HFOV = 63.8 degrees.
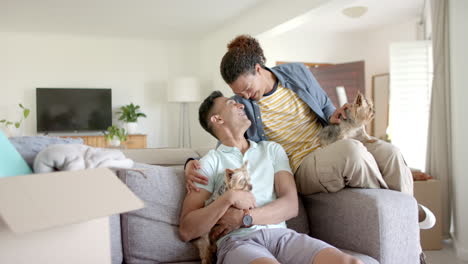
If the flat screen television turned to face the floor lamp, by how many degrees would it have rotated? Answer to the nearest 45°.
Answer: approximately 45° to its left

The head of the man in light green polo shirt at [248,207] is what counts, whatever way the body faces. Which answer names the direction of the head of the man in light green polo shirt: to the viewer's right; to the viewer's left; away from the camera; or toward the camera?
to the viewer's right

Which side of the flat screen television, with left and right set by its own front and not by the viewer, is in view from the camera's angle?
front

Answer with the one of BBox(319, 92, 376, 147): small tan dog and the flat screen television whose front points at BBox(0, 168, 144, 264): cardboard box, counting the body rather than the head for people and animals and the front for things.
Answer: the flat screen television

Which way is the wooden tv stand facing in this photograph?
toward the camera

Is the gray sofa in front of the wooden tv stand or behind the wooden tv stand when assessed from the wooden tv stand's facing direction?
in front

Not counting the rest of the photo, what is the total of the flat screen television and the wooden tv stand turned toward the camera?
2

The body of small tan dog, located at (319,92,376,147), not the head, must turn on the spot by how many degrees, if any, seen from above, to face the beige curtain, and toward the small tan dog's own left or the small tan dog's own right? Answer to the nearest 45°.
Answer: approximately 45° to the small tan dog's own left

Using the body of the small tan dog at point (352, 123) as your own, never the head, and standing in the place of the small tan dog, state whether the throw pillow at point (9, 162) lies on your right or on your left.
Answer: on your right

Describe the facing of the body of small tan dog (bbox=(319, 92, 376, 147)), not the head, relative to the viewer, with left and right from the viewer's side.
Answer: facing to the right of the viewer

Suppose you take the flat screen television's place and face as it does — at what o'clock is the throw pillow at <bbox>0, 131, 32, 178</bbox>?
The throw pillow is roughly at 12 o'clock from the flat screen television.

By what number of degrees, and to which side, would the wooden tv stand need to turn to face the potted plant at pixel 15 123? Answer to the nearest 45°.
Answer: approximately 90° to its right

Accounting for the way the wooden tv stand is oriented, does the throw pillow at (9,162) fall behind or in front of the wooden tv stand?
in front
